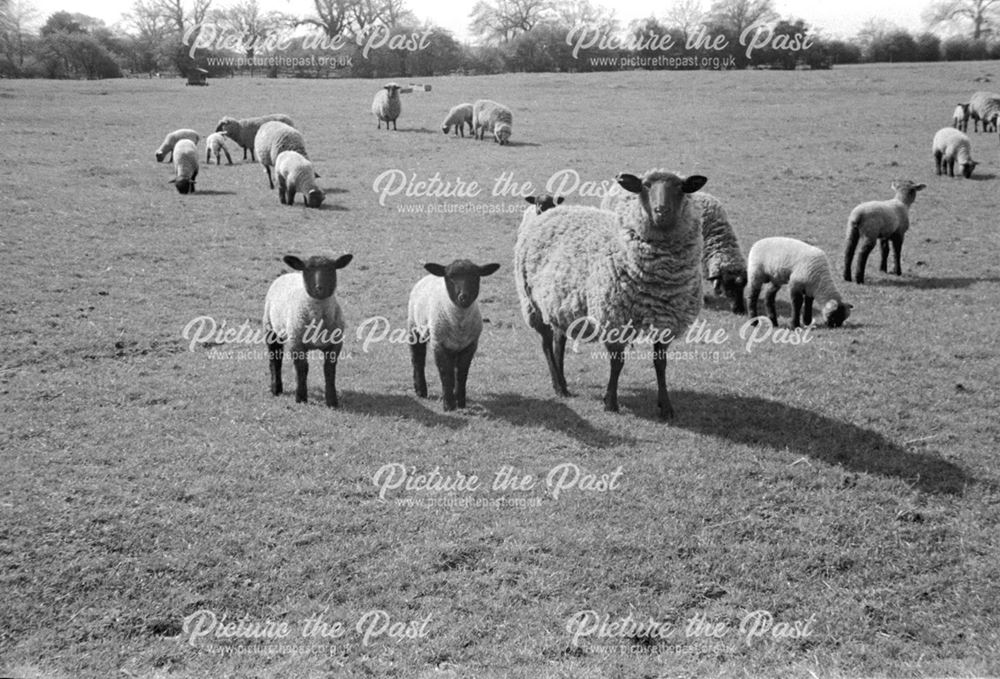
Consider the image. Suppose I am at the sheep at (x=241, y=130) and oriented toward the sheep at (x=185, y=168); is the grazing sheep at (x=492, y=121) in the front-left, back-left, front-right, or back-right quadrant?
back-left

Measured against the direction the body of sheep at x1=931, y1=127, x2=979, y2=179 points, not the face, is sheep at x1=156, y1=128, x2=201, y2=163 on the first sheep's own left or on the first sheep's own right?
on the first sheep's own right

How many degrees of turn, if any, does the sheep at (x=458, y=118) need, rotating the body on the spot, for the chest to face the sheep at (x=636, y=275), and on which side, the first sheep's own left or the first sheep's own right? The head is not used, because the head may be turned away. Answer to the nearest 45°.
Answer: approximately 90° to the first sheep's own left

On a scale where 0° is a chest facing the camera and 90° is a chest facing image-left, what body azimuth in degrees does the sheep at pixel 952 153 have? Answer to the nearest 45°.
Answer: approximately 315°

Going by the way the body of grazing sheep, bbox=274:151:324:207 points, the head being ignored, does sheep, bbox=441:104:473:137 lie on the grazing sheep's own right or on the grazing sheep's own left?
on the grazing sheep's own left

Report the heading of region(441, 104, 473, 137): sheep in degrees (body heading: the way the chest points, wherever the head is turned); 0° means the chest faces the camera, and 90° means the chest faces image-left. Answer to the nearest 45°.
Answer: approximately 90°

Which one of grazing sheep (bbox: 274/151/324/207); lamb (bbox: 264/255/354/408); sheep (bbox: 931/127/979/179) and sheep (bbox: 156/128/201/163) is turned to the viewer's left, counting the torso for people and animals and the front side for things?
sheep (bbox: 156/128/201/163)
